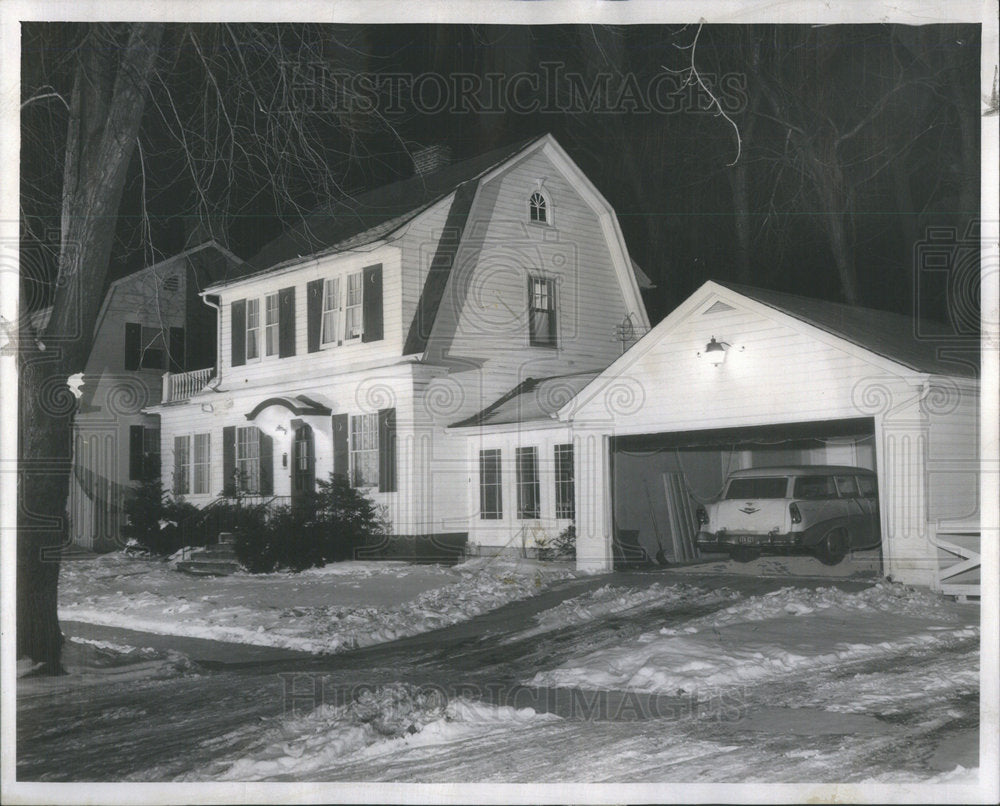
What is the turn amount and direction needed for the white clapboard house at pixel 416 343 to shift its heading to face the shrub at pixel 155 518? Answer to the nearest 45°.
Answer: approximately 45° to its right

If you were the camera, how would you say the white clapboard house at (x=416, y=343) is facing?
facing the viewer and to the left of the viewer

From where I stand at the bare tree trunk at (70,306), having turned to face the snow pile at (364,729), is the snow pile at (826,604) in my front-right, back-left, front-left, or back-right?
front-left
